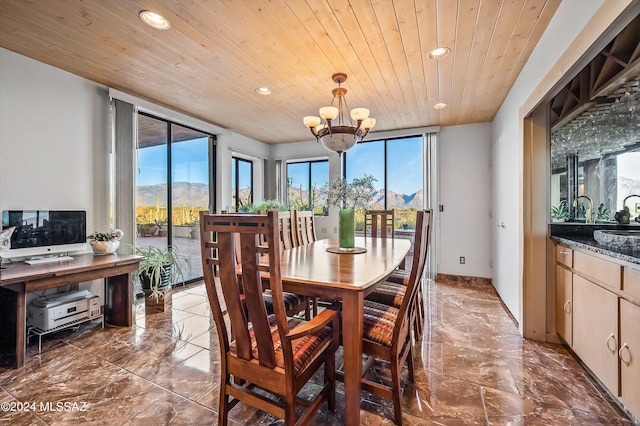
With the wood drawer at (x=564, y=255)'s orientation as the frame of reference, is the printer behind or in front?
in front

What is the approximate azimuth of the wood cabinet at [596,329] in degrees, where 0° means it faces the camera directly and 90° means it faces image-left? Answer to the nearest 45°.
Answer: approximately 45°

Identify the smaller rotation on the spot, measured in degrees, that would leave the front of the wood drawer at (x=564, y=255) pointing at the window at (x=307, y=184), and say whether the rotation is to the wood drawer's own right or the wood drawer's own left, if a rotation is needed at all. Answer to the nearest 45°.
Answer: approximately 45° to the wood drawer's own right

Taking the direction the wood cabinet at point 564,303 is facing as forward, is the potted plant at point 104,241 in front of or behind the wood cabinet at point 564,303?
in front

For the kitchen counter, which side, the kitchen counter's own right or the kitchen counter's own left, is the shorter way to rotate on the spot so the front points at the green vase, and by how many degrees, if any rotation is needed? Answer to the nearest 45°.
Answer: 0° — it already faces it

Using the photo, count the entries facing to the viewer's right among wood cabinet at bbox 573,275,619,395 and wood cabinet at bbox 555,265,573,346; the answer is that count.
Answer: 0

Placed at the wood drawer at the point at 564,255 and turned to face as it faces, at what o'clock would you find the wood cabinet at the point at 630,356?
the wood cabinet at the point at 630,356 is roughly at 10 o'clock from the wood drawer at the point at 564,255.

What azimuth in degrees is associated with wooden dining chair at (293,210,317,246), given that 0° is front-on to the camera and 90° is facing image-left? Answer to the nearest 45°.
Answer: approximately 315°

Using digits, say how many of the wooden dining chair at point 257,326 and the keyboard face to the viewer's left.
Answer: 0

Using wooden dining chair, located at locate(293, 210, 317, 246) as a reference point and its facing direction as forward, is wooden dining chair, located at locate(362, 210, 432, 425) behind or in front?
in front

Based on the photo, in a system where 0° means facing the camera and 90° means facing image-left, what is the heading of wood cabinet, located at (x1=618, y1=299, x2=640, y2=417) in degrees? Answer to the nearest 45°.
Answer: approximately 45°

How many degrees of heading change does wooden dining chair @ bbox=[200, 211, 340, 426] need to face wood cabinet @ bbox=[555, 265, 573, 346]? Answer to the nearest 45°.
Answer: approximately 45° to its right
